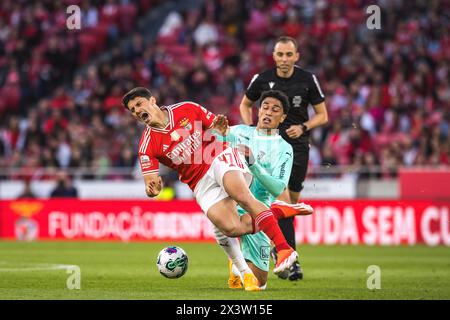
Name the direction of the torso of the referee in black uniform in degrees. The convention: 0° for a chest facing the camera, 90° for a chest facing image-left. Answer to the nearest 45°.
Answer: approximately 0°

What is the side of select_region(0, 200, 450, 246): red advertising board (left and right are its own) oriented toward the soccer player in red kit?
front

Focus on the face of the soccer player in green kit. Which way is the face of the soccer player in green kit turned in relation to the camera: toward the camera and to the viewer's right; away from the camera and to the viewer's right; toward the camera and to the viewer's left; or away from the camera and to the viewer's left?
toward the camera and to the viewer's left

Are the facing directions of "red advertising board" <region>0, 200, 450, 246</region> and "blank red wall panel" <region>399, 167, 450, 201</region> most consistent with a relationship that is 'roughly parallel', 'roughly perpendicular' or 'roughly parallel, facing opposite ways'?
roughly parallel

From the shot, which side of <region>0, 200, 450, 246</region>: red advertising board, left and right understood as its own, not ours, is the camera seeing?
front

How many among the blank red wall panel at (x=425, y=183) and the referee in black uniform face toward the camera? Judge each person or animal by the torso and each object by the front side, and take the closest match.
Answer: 2

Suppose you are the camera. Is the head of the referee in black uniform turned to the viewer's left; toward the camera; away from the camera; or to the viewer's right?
toward the camera

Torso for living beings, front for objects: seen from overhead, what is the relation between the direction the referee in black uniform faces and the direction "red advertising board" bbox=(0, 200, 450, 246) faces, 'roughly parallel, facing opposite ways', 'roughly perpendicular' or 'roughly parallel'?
roughly parallel

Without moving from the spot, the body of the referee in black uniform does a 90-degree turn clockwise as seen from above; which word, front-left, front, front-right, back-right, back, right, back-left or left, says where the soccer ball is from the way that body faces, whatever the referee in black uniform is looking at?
front-left

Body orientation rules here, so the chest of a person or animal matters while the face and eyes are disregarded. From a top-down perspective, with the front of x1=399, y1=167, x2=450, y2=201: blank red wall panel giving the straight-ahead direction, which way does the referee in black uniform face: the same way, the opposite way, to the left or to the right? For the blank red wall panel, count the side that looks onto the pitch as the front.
the same way

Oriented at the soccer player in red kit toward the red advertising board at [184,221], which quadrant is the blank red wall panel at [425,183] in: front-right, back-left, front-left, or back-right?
front-right

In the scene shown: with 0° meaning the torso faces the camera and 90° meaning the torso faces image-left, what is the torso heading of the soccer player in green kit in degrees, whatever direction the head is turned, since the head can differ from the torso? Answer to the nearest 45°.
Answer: approximately 45°

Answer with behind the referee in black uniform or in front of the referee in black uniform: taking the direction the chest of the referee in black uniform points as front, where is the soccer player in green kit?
in front

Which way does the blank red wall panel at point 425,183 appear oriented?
toward the camera

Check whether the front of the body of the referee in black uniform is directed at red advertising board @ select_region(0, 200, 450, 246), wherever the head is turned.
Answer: no

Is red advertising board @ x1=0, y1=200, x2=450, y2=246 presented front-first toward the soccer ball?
yes
